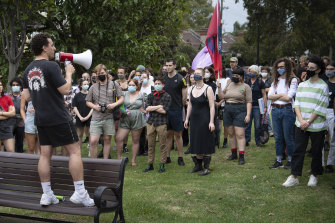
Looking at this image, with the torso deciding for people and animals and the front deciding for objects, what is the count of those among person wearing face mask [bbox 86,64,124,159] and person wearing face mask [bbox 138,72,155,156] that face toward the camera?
2

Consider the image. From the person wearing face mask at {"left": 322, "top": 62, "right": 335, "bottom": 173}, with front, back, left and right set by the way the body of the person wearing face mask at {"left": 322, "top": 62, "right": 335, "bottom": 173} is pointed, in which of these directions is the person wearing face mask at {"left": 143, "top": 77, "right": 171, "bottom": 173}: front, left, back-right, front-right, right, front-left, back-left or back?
front-right

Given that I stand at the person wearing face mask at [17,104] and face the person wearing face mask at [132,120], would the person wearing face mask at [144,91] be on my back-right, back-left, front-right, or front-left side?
front-left

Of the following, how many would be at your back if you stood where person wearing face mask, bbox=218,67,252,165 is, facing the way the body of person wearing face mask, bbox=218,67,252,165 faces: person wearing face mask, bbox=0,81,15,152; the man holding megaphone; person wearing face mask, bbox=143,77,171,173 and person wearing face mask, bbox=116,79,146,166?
0

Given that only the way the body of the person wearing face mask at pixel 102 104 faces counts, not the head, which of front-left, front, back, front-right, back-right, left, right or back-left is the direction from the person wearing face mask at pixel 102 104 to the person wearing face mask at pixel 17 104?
back-right

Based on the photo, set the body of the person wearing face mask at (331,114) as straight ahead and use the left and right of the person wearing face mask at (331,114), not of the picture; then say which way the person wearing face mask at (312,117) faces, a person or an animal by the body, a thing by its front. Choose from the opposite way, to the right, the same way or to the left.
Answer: the same way

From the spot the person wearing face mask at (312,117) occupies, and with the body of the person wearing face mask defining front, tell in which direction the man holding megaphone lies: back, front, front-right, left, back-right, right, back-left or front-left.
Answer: front

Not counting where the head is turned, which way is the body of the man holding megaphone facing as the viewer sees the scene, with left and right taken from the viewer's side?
facing away from the viewer and to the right of the viewer

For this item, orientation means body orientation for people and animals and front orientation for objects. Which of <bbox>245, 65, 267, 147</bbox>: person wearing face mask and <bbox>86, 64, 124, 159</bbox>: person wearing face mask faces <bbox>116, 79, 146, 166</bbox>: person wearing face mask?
<bbox>245, 65, 267, 147</bbox>: person wearing face mask

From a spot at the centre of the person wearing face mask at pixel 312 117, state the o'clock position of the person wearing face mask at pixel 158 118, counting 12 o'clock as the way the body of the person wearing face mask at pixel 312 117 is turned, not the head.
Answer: the person wearing face mask at pixel 158 118 is roughly at 2 o'clock from the person wearing face mask at pixel 312 117.

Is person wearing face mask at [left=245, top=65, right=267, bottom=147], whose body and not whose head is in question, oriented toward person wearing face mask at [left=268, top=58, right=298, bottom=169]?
no

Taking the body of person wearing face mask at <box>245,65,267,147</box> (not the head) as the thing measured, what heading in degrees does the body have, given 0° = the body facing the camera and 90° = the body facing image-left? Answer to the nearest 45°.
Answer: approximately 45°

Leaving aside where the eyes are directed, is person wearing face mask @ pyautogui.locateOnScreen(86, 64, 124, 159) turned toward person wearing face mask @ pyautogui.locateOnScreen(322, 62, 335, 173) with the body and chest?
no

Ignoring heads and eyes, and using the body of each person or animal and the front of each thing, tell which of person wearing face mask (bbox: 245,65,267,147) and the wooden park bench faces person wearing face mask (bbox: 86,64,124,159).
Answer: person wearing face mask (bbox: 245,65,267,147)

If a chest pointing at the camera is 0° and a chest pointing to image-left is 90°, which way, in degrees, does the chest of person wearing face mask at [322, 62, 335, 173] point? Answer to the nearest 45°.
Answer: approximately 45°

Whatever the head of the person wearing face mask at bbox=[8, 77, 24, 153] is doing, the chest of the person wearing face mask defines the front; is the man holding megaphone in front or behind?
in front

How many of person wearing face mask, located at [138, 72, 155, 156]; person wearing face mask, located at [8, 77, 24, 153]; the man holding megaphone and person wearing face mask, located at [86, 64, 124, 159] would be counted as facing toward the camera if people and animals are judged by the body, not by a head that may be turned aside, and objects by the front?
3

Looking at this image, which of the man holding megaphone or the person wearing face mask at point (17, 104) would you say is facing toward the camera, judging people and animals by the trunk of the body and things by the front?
the person wearing face mask

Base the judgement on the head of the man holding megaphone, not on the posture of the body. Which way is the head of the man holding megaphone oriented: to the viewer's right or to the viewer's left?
to the viewer's right

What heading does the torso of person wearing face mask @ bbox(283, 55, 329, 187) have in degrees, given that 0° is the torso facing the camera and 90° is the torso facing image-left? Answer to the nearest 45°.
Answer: approximately 45°

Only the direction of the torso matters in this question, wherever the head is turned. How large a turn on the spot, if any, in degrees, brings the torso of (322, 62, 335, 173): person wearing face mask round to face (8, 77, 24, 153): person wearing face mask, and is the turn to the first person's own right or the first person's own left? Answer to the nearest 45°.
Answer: approximately 45° to the first person's own right

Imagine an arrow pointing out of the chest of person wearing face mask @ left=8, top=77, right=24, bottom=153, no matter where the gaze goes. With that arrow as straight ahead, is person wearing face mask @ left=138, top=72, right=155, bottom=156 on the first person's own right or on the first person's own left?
on the first person's own left
